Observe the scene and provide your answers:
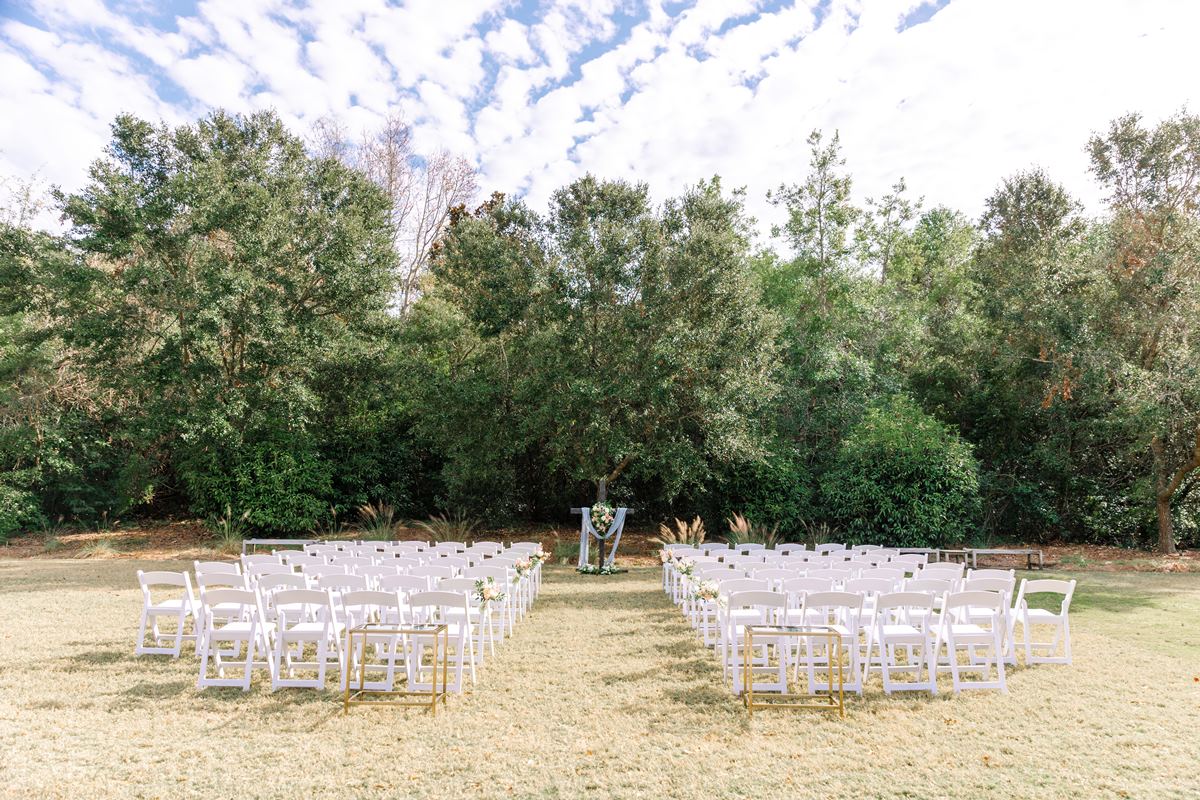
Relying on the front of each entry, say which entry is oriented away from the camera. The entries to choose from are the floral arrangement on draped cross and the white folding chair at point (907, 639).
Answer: the white folding chair

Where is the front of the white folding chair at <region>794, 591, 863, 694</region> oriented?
away from the camera

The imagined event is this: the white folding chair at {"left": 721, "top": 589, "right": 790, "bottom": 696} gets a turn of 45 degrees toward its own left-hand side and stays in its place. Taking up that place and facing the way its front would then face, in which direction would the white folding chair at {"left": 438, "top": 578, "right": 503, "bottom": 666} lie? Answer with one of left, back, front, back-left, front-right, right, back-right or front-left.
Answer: front-left

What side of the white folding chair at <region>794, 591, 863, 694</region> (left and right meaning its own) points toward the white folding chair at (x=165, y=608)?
left

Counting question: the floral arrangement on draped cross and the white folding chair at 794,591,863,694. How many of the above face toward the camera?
1

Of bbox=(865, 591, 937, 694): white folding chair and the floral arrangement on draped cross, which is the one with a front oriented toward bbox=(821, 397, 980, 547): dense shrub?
the white folding chair

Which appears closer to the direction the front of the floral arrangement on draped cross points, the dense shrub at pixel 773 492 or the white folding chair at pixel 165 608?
the white folding chair

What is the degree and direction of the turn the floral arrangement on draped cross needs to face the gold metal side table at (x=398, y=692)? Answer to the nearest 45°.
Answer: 0° — it already faces it

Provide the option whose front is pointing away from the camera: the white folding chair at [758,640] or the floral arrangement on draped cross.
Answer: the white folding chair

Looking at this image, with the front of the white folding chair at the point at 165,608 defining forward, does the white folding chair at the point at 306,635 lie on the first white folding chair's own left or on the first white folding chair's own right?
on the first white folding chair's own right

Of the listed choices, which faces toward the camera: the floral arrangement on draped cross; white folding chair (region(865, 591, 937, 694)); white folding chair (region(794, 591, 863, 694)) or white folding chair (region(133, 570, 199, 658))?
the floral arrangement on draped cross

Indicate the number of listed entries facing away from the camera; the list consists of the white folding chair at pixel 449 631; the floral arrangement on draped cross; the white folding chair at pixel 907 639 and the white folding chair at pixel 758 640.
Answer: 3

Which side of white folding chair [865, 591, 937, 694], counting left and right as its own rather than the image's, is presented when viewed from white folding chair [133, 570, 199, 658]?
left

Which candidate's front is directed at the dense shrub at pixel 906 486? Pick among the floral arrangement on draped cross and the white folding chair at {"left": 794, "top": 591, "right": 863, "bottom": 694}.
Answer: the white folding chair
